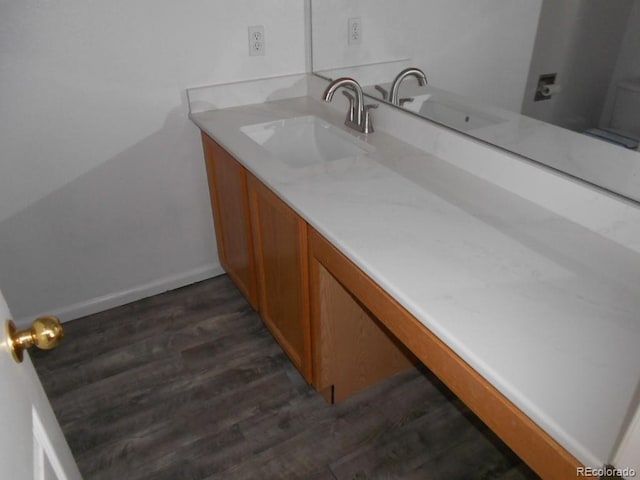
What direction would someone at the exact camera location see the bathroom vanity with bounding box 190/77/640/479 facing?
facing the viewer and to the left of the viewer

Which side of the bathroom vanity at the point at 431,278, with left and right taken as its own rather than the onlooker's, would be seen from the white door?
front

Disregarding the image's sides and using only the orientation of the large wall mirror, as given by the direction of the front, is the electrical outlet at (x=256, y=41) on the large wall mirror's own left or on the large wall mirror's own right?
on the large wall mirror's own right

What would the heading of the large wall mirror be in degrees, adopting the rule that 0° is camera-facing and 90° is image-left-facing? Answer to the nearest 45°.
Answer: approximately 45°

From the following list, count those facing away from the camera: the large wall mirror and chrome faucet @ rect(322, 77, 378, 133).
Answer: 0

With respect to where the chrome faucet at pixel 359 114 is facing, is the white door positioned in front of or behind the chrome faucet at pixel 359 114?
in front

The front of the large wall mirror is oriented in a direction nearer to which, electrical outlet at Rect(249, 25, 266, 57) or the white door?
the white door

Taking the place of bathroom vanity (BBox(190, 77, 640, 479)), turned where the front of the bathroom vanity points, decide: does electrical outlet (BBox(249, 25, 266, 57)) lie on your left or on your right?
on your right

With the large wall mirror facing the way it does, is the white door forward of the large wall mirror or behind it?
forward

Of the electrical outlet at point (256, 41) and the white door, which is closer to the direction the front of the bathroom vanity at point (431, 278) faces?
the white door

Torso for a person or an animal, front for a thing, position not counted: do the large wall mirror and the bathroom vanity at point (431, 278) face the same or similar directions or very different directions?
same or similar directions
